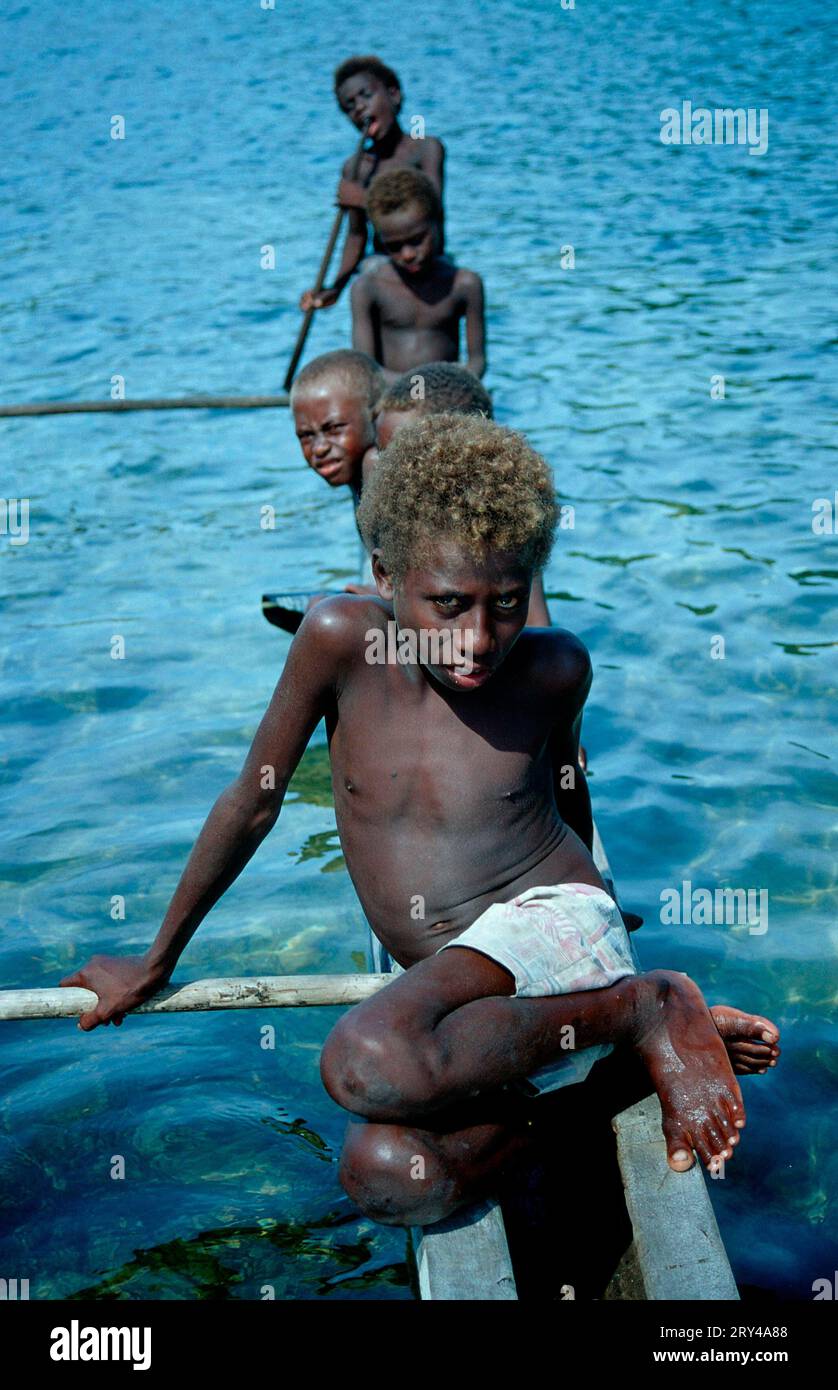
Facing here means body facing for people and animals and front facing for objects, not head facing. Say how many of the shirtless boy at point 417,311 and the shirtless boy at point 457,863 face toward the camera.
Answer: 2

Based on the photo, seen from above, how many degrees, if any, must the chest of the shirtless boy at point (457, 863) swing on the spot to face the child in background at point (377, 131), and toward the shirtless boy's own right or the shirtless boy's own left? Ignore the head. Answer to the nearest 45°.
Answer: approximately 180°

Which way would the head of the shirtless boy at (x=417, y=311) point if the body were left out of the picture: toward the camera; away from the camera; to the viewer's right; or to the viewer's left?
toward the camera

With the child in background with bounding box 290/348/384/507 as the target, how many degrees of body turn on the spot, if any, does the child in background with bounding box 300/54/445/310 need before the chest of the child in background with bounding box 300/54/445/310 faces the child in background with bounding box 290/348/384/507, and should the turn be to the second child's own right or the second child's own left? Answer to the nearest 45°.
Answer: approximately 45° to the second child's own left

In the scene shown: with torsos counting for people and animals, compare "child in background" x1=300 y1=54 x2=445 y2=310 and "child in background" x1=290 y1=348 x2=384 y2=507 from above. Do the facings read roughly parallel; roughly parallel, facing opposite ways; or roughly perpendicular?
roughly parallel

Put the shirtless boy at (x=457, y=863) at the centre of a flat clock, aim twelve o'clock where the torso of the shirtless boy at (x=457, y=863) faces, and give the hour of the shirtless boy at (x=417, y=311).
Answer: the shirtless boy at (x=417, y=311) is roughly at 6 o'clock from the shirtless boy at (x=457, y=863).

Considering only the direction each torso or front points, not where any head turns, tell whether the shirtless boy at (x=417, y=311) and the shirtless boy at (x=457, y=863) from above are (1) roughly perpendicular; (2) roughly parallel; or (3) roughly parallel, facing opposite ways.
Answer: roughly parallel

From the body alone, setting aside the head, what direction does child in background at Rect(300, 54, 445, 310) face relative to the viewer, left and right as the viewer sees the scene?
facing the viewer and to the left of the viewer

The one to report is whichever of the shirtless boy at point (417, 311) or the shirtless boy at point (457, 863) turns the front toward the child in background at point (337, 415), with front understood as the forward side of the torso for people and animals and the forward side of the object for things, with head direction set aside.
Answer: the shirtless boy at point (417, 311)

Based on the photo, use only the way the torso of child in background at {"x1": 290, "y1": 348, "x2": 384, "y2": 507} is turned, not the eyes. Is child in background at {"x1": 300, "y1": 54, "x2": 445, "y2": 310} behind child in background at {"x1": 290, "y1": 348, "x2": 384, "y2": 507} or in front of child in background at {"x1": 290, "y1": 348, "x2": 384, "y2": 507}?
behind

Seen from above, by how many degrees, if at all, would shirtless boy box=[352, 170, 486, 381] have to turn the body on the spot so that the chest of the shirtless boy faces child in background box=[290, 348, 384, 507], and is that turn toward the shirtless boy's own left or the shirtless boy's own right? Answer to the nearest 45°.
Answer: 0° — they already face them

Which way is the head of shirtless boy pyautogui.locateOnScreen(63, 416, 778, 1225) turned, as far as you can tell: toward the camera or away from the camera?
toward the camera

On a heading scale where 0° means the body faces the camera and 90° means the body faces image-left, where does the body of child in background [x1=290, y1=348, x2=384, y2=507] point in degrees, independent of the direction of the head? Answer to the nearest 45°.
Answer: approximately 45°

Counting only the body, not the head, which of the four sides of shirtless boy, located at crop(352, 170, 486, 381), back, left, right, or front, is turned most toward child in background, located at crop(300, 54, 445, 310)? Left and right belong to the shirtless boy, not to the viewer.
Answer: back

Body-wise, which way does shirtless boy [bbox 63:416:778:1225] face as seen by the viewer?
toward the camera

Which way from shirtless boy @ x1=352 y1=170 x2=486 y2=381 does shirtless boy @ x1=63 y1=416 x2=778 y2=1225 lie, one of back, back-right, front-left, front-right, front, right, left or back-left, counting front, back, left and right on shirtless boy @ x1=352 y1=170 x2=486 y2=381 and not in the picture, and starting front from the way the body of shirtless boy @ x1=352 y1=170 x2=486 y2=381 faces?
front
